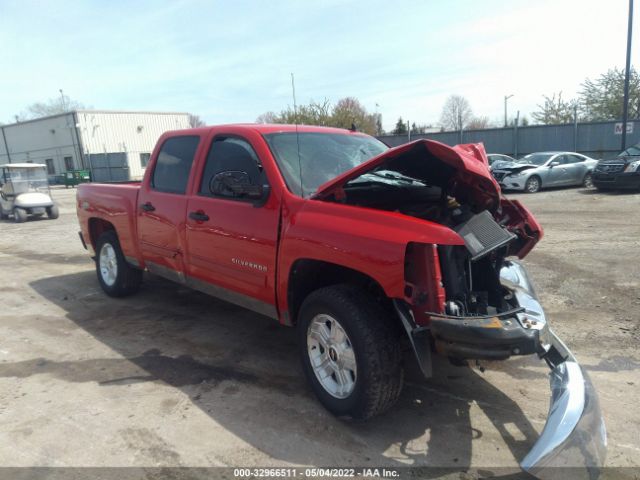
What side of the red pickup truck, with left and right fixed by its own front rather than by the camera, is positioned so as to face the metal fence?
left

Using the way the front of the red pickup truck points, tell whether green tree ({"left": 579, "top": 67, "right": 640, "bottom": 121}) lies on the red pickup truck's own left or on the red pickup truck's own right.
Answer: on the red pickup truck's own left

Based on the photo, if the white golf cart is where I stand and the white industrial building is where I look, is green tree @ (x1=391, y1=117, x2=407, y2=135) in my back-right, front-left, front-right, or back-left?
front-right

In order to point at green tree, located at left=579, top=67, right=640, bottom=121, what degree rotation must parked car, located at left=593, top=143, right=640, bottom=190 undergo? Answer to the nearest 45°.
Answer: approximately 135° to its right

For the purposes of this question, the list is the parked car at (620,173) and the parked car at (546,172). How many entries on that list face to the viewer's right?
0

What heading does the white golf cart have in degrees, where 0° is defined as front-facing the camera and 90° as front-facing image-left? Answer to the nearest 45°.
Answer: approximately 315°

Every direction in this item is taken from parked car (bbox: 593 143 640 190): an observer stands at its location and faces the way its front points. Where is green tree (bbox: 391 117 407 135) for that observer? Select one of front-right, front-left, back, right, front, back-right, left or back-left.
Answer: right

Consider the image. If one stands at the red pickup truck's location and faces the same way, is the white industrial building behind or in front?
behind

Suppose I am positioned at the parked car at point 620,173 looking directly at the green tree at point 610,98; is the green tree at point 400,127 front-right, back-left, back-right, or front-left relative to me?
front-left

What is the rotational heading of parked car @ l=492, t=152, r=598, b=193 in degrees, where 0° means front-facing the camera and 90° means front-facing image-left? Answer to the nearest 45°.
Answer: approximately 45°

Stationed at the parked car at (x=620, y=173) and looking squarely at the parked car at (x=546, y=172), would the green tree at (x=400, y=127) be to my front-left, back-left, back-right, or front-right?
front-right

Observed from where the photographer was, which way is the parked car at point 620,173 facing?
facing the viewer and to the left of the viewer

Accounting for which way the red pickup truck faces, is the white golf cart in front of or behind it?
behind

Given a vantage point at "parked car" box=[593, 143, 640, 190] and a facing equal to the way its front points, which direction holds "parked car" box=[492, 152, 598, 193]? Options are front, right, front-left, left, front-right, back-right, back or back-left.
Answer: right

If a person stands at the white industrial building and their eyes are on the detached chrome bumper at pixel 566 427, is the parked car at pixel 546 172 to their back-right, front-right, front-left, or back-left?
front-left

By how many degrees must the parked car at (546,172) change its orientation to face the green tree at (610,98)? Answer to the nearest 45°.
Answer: approximately 135° to its right
